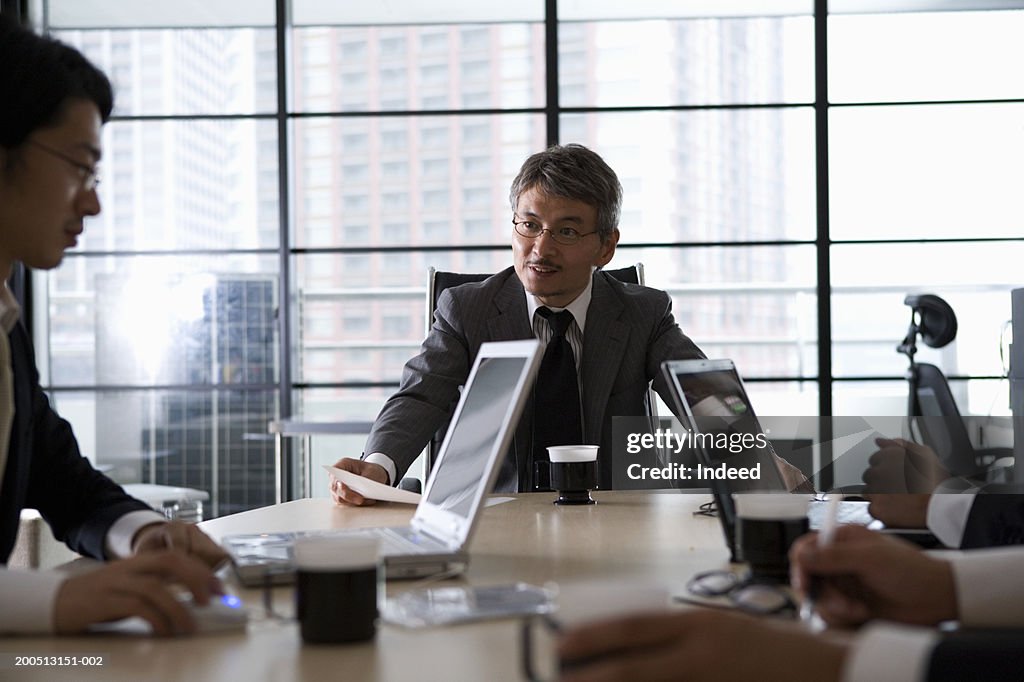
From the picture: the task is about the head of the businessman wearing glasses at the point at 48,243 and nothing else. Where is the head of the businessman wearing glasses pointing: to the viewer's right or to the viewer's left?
to the viewer's right

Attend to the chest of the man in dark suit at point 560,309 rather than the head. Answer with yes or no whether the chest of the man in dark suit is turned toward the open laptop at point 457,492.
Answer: yes

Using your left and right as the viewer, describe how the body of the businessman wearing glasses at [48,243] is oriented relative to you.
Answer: facing to the right of the viewer

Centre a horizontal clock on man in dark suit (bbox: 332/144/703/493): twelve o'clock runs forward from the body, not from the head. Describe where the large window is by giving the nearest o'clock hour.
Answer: The large window is roughly at 6 o'clock from the man in dark suit.

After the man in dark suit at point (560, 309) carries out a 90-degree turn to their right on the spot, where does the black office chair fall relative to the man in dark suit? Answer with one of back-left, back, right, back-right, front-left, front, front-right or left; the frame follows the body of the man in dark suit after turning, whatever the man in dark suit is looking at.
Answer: back-right

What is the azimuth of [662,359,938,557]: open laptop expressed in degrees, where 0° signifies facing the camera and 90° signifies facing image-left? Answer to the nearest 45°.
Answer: approximately 315°

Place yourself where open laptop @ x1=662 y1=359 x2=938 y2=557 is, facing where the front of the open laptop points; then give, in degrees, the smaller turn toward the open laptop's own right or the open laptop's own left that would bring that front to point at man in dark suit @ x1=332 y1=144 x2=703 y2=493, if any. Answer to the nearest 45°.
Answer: approximately 180°
